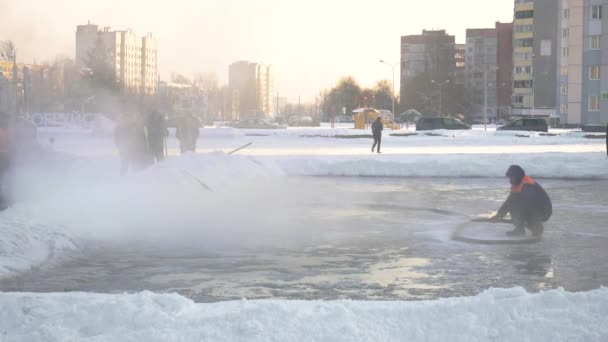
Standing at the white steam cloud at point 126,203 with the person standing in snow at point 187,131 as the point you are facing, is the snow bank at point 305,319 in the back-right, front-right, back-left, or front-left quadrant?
back-right

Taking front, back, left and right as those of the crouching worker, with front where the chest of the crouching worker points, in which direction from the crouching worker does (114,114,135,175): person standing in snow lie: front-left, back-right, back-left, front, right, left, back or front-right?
front-right

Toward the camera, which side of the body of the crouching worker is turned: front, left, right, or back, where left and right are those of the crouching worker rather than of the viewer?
left

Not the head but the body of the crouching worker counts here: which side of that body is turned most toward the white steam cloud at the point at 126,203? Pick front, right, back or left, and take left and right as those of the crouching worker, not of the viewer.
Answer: front

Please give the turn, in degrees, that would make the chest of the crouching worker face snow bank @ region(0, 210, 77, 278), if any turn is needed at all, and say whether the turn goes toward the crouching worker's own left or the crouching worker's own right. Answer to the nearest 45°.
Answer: approximately 45° to the crouching worker's own left

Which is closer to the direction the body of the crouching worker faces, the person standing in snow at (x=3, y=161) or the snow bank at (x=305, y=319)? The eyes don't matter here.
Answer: the person standing in snow

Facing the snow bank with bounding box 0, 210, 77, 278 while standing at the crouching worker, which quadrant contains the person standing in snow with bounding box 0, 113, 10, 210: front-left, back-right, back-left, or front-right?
front-right

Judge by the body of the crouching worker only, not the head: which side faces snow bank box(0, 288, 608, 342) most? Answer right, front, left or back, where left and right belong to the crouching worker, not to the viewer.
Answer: left

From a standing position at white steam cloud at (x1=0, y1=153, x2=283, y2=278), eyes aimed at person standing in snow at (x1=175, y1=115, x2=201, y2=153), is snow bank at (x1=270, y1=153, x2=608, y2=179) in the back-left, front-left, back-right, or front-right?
front-right

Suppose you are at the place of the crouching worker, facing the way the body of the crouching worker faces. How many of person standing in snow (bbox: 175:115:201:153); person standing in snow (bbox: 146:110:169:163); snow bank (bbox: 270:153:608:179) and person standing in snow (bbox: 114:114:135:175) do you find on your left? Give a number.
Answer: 0

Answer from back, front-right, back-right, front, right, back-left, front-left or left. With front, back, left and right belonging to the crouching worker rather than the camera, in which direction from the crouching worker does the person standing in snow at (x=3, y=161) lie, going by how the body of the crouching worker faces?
front

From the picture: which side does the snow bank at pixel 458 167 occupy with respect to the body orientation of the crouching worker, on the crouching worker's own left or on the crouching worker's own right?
on the crouching worker's own right

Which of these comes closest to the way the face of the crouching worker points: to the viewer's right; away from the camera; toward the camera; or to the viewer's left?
to the viewer's left
